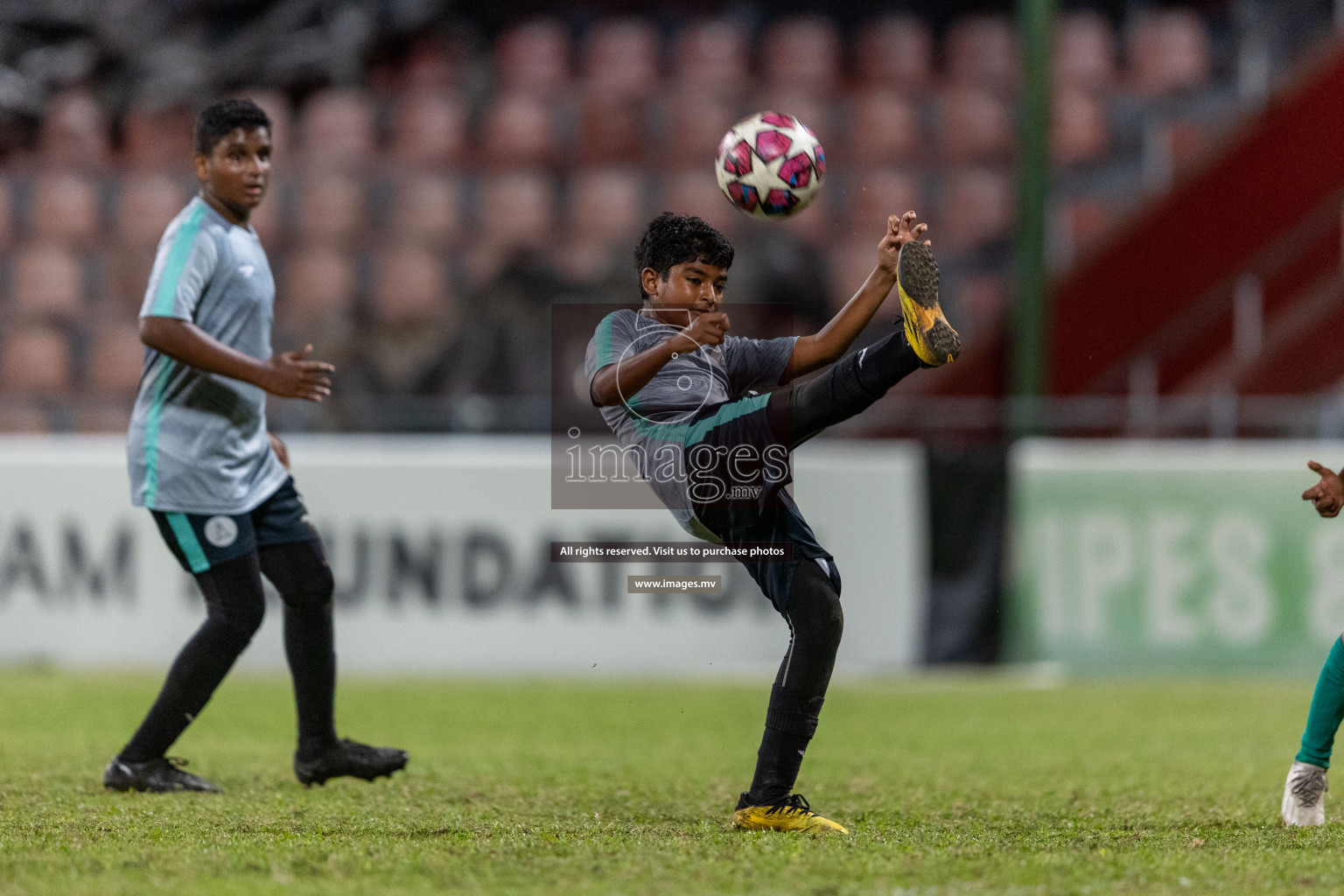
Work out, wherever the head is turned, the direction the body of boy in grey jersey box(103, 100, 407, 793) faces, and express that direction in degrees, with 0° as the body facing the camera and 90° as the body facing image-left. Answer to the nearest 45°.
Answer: approximately 315°

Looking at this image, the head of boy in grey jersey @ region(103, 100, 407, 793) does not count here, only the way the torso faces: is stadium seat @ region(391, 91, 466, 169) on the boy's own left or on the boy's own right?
on the boy's own left

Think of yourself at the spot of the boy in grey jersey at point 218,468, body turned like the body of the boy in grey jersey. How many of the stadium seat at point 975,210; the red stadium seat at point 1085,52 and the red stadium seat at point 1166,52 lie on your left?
3

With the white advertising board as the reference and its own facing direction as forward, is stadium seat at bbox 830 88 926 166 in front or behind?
behind
